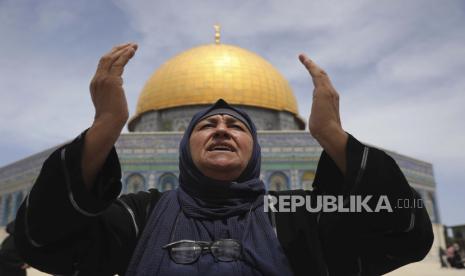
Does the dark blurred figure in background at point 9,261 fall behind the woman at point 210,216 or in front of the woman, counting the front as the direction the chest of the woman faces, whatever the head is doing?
behind

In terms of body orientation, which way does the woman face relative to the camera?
toward the camera
